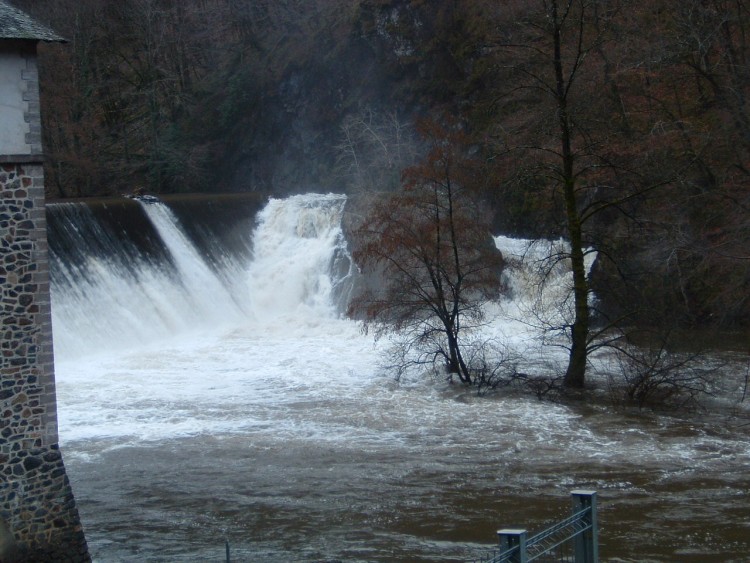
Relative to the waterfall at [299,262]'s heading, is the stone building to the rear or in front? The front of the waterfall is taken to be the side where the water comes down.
in front

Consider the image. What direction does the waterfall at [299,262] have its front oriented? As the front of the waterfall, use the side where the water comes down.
toward the camera

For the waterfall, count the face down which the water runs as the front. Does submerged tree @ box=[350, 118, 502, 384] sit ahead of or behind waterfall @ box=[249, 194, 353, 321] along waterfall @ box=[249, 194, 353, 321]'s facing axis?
ahead
